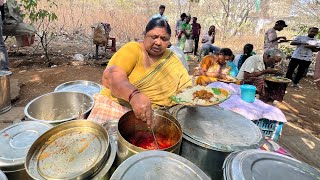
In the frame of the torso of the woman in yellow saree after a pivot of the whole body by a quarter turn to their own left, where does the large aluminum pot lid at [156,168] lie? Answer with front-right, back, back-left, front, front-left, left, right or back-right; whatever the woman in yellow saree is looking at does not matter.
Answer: right

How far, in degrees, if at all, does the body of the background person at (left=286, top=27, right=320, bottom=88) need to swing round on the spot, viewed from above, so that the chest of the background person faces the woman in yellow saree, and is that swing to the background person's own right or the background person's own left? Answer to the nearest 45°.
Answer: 0° — they already face them

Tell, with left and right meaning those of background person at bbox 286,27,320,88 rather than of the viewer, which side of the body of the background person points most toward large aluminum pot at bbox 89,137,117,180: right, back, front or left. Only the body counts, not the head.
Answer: front

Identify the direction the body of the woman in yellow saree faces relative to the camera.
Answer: toward the camera

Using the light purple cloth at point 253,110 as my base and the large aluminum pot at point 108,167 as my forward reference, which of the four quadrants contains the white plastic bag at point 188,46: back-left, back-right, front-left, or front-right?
back-right

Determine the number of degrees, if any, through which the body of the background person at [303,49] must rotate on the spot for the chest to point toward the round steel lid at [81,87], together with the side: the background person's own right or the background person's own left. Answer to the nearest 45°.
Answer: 0° — they already face it

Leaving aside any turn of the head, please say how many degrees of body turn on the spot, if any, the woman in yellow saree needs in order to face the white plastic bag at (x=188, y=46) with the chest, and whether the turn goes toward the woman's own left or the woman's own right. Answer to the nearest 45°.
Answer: approximately 180°

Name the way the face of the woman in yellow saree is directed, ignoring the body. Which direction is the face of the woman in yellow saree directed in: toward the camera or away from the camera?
toward the camera
